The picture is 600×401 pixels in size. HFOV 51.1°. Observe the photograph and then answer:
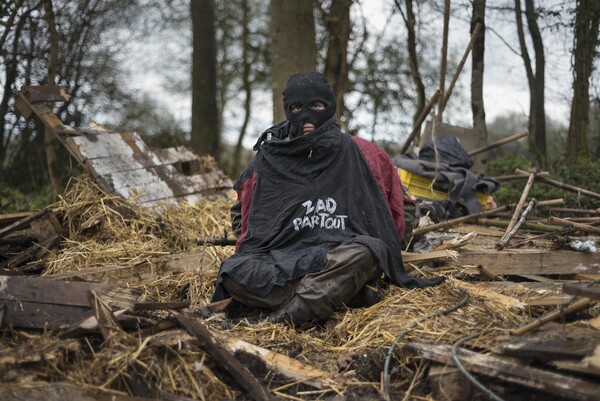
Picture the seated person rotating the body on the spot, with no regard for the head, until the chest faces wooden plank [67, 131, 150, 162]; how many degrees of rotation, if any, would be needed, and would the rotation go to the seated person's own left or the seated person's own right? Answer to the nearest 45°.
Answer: approximately 135° to the seated person's own right

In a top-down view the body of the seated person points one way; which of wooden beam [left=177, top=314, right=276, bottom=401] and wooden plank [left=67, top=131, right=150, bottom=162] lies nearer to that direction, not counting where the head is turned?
the wooden beam

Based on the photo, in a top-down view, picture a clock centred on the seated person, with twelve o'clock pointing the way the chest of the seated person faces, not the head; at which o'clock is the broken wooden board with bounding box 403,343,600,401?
The broken wooden board is roughly at 11 o'clock from the seated person.

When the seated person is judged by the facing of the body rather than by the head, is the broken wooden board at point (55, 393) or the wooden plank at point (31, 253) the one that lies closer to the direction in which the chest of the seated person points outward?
the broken wooden board

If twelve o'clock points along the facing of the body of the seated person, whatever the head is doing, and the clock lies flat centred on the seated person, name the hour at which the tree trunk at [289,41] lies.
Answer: The tree trunk is roughly at 6 o'clock from the seated person.

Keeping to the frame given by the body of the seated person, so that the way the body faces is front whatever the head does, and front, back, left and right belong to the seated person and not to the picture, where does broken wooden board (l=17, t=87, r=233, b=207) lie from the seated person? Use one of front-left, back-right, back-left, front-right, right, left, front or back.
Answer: back-right

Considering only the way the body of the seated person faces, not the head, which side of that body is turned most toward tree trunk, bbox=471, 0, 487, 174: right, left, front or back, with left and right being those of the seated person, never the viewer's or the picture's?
back

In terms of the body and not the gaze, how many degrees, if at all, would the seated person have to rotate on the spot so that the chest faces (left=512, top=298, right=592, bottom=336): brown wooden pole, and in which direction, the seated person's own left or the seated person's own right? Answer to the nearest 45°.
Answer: approximately 45° to the seated person's own left

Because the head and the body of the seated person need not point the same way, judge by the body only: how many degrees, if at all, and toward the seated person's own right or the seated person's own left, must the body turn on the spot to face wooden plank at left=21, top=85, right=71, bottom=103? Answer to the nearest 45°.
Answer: approximately 135° to the seated person's own right

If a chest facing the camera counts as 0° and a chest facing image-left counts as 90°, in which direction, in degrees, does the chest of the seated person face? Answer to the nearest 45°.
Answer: approximately 0°

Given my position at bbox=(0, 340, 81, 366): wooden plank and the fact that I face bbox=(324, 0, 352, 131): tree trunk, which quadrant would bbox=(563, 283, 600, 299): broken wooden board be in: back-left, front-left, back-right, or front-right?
front-right

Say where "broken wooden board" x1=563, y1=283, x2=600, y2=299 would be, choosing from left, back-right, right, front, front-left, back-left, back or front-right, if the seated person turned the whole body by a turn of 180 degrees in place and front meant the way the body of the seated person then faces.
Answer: back-right

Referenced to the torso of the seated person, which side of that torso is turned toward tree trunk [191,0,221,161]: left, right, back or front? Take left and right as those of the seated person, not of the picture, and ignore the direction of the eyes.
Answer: back

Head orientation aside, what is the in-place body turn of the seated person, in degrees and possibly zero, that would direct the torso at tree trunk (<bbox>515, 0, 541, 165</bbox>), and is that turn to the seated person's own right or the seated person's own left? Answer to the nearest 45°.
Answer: approximately 135° to the seated person's own left

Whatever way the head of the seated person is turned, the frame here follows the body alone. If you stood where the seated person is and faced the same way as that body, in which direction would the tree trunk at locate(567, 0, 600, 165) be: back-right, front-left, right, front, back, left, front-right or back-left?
back-left
